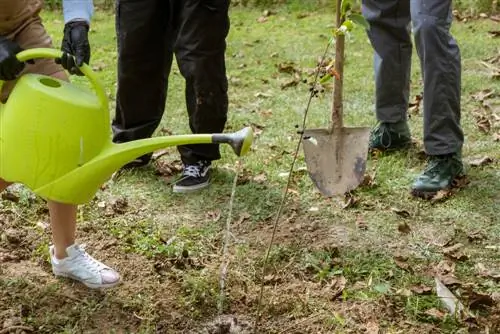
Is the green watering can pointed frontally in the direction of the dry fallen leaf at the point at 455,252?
yes

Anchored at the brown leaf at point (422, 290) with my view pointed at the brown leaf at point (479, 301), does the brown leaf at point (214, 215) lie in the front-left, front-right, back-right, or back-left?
back-left

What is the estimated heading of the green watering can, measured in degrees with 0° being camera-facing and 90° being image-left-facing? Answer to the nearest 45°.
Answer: approximately 270°

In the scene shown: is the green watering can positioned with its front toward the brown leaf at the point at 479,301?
yes

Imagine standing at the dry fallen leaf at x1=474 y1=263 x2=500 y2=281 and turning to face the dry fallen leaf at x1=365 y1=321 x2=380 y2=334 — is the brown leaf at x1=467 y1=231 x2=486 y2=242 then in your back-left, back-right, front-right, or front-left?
back-right

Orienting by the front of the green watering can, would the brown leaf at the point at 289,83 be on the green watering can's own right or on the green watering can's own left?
on the green watering can's own left

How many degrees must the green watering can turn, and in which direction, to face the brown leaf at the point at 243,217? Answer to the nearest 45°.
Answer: approximately 45° to its left

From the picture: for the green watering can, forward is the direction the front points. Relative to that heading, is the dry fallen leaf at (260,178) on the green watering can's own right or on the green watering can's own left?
on the green watering can's own left

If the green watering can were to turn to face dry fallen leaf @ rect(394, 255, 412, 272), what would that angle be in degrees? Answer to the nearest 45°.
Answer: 0° — it already faces it

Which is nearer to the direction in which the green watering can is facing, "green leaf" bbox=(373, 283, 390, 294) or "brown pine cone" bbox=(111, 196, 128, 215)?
the green leaf

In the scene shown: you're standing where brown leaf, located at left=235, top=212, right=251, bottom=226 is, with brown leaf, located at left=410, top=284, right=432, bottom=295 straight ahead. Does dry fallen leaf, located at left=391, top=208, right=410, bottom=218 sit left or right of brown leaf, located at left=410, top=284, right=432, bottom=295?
left

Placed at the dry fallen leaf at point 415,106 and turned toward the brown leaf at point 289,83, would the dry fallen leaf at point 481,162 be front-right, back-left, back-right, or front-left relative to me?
back-left

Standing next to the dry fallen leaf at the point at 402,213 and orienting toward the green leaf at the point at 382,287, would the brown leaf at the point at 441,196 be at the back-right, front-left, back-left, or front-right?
back-left
